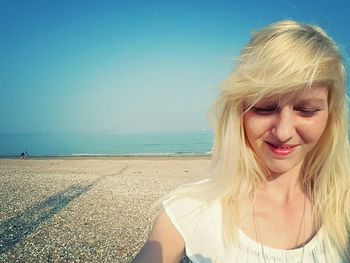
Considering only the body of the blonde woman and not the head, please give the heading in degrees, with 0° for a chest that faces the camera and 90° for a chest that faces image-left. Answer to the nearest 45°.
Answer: approximately 0°
